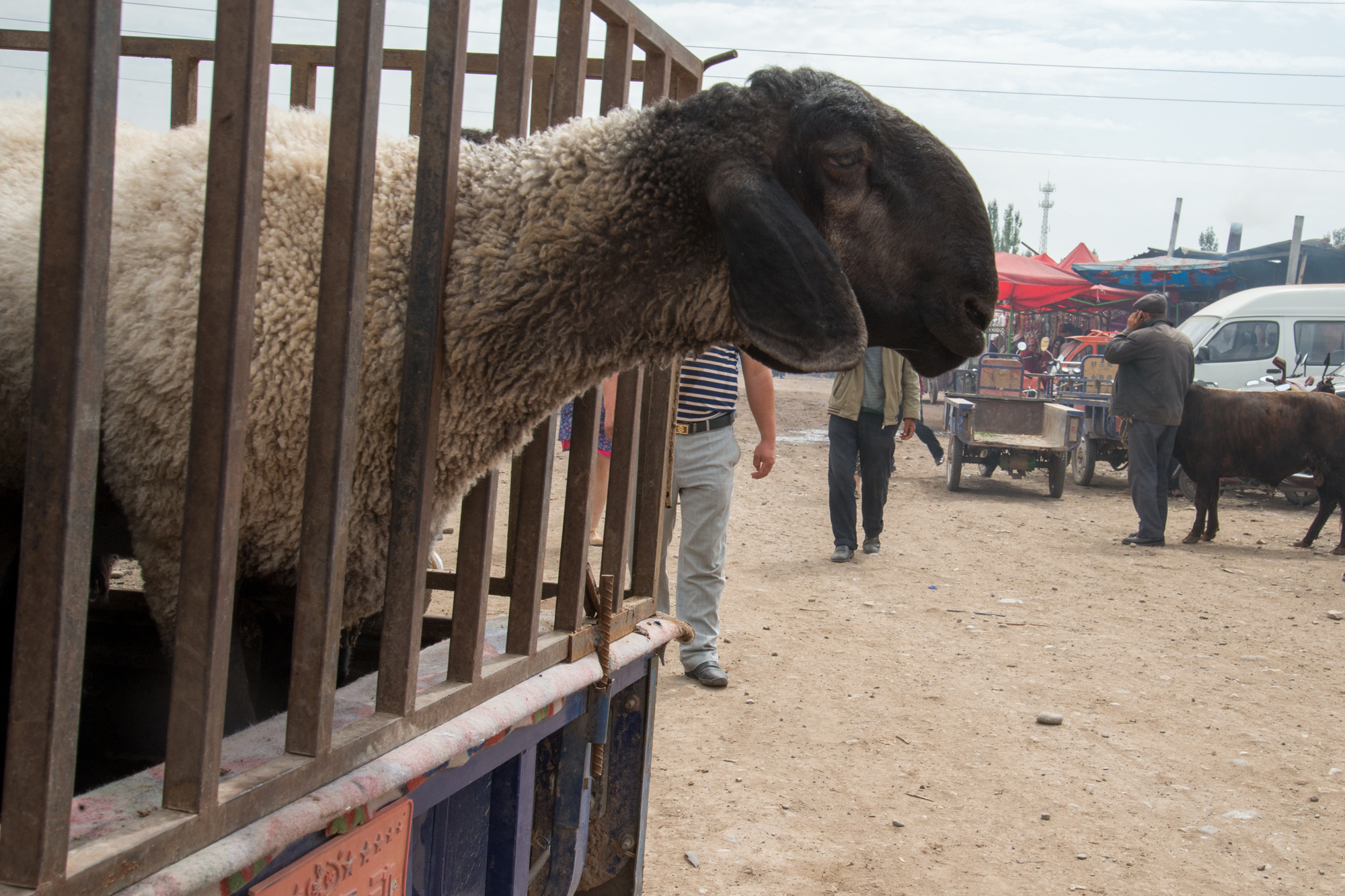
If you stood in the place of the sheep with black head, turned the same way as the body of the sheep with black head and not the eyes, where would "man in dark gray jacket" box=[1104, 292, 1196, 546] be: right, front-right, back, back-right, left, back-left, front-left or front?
front-left

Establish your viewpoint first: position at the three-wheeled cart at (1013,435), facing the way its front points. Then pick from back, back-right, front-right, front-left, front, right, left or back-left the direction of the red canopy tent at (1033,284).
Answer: front

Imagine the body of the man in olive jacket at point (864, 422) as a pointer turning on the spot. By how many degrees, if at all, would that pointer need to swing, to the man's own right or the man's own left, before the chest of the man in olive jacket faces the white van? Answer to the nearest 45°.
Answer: approximately 135° to the man's own left

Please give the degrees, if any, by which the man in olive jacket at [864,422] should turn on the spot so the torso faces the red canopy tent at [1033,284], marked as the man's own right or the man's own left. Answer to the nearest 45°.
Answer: approximately 180°

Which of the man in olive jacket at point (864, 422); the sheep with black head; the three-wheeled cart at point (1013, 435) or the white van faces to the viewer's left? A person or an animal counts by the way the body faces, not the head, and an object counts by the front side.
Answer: the white van

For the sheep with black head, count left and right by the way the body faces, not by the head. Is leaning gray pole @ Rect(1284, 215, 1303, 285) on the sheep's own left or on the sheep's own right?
on the sheep's own left

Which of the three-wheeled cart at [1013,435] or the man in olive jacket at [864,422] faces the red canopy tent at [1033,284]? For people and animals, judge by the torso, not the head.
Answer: the three-wheeled cart

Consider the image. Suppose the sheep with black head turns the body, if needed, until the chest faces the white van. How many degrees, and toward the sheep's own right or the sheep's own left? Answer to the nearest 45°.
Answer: approximately 45° to the sheep's own left

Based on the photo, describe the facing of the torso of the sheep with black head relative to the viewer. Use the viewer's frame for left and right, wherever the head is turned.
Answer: facing to the right of the viewer

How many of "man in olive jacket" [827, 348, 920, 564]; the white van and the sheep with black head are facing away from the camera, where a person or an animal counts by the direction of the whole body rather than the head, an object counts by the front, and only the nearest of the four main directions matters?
0

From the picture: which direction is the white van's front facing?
to the viewer's left

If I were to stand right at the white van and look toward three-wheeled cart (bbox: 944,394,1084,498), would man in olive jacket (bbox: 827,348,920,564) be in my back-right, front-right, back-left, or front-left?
front-left

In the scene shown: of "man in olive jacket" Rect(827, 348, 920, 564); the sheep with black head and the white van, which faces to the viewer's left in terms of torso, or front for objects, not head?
the white van

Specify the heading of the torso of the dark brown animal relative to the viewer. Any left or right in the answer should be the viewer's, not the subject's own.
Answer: facing to the left of the viewer

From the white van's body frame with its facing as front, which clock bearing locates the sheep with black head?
The sheep with black head is roughly at 9 o'clock from the white van.

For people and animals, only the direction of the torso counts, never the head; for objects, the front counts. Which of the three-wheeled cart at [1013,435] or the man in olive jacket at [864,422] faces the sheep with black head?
the man in olive jacket

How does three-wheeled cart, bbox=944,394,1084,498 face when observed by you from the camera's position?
facing away from the viewer

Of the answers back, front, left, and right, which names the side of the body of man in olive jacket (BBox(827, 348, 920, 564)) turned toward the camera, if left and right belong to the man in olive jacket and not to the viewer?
front
